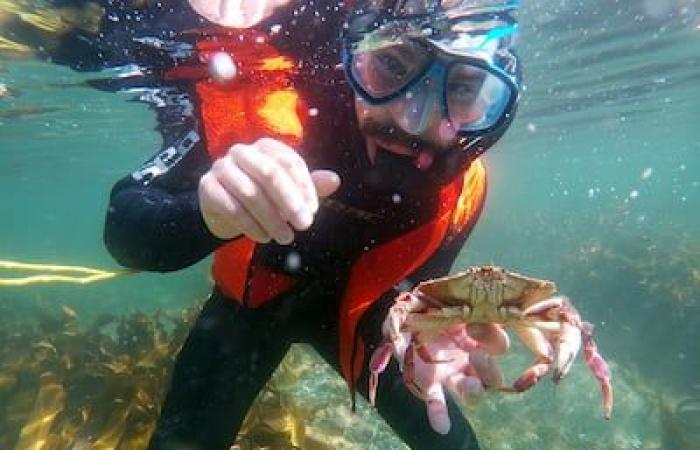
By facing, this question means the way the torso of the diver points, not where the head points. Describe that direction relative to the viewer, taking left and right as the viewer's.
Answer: facing the viewer
